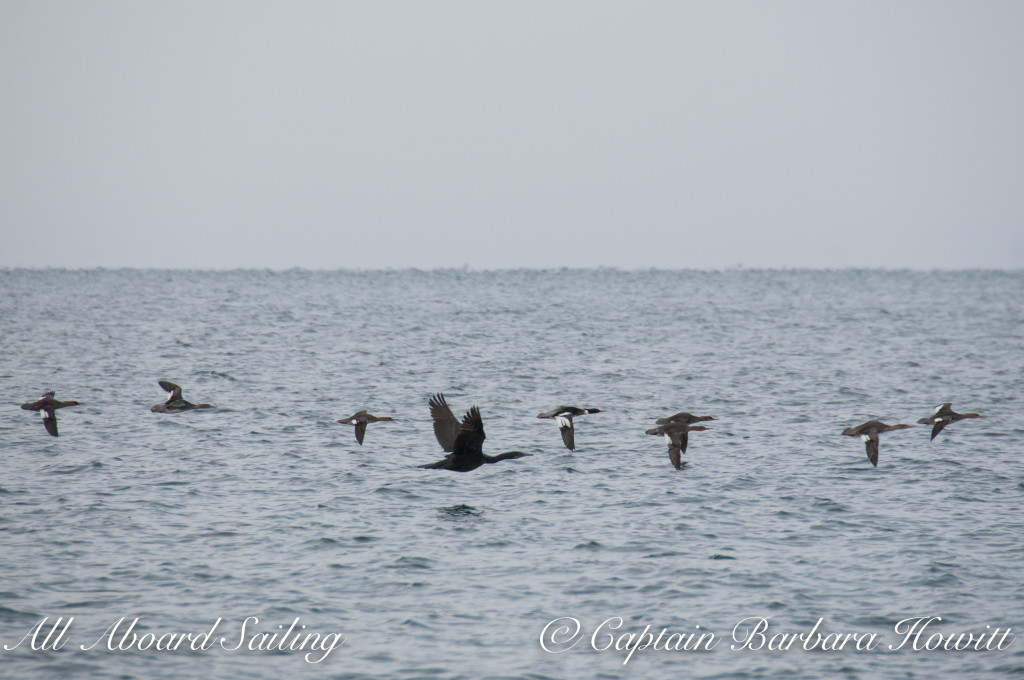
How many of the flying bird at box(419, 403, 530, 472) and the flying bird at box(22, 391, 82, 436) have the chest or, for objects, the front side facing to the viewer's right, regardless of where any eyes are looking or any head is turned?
2

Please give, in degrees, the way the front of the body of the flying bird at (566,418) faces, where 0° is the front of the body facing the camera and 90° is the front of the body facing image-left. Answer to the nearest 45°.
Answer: approximately 270°

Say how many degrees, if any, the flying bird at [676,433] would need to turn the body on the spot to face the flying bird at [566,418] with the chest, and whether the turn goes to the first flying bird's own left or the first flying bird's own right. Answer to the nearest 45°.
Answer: approximately 180°

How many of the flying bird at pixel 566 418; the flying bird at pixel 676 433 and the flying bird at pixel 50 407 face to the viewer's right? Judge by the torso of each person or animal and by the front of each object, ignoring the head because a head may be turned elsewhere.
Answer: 3

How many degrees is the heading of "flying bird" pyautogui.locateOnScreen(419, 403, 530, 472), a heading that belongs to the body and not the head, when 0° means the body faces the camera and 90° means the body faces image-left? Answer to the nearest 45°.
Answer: approximately 270°

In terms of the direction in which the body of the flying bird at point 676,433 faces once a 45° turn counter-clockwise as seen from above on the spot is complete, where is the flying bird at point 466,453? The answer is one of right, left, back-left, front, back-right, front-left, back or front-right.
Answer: back

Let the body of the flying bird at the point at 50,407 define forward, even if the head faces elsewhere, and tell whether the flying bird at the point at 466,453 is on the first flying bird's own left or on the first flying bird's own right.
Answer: on the first flying bird's own right

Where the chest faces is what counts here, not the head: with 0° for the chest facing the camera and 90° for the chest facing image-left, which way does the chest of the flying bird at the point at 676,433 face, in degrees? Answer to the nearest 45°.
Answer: approximately 270°

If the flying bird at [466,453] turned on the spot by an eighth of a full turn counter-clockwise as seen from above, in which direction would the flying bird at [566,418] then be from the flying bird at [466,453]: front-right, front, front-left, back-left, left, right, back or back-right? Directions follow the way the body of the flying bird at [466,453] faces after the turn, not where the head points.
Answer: front

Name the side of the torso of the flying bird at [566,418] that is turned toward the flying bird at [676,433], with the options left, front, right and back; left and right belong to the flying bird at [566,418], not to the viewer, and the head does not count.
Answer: front

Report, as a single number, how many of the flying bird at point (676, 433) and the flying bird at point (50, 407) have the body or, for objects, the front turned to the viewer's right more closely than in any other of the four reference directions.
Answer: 2

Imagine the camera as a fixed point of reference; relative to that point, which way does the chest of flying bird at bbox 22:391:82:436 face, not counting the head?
to the viewer's right

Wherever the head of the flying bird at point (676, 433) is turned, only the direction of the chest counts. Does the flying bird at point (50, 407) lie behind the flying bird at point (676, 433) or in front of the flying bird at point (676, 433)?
behind

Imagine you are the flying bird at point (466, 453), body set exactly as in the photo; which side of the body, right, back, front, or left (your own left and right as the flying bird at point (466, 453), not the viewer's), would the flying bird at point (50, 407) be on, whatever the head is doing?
back
